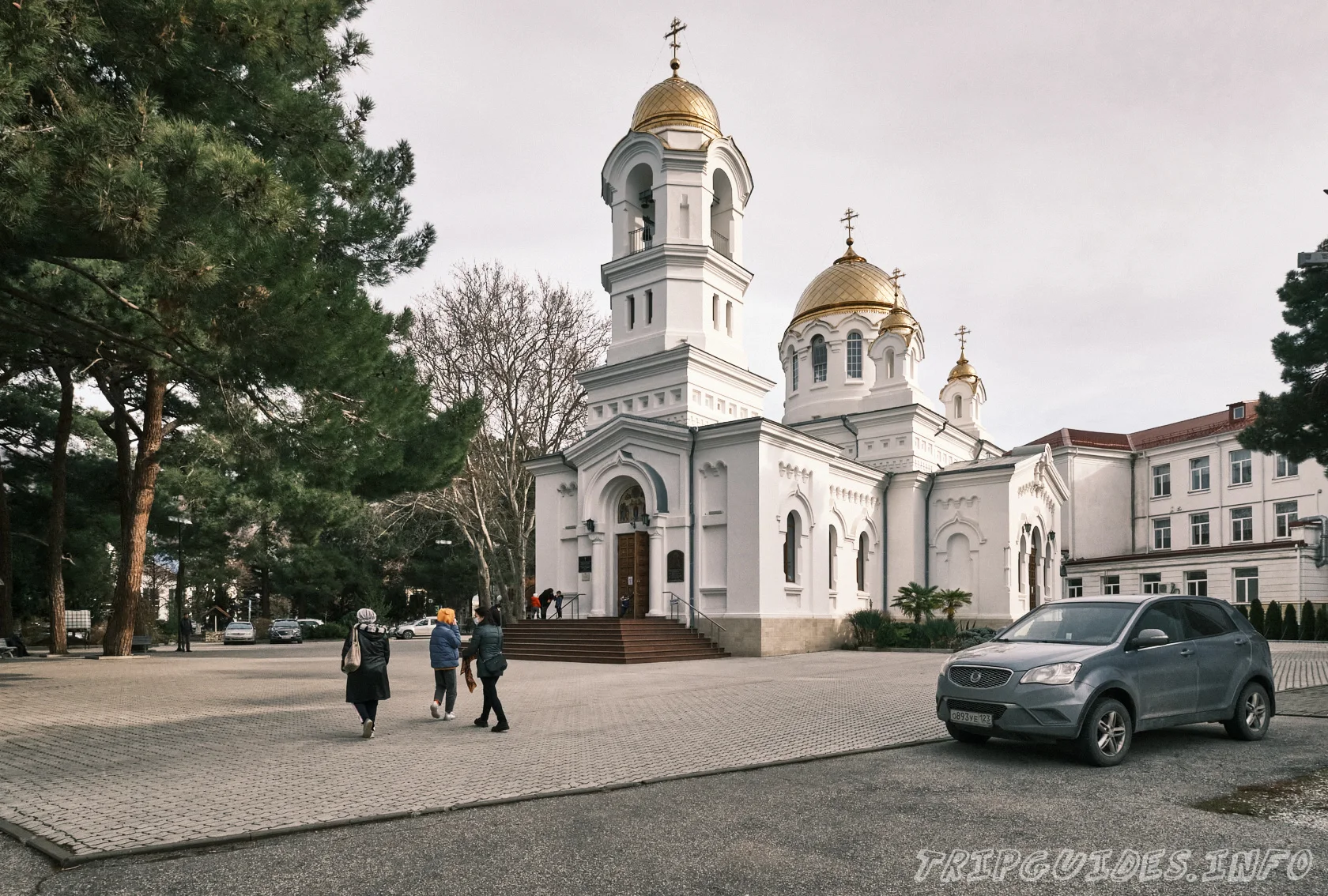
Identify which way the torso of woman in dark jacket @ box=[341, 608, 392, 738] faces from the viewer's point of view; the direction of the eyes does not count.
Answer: away from the camera

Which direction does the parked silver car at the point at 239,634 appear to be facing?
toward the camera

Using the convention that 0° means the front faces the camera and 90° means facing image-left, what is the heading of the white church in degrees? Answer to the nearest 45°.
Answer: approximately 45°

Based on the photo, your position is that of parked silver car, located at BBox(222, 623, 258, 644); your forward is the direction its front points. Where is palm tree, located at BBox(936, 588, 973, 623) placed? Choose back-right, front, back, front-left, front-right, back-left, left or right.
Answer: front-left

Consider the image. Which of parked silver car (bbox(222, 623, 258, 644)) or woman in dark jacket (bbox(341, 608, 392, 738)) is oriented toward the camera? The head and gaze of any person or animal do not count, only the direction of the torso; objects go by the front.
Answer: the parked silver car

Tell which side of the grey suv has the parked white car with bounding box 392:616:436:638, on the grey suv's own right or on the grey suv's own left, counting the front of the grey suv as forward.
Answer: on the grey suv's own right

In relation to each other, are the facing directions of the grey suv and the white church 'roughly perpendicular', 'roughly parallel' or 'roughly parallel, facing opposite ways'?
roughly parallel

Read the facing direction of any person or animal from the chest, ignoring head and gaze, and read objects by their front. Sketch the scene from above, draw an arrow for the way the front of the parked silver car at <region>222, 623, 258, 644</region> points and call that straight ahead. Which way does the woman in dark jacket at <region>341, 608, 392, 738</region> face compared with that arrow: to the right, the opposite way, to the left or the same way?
the opposite way

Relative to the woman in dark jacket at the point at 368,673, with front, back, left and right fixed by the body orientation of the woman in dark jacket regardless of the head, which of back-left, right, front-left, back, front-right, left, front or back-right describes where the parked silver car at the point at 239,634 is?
front

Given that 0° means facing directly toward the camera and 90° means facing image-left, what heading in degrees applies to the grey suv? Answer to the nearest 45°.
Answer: approximately 45°

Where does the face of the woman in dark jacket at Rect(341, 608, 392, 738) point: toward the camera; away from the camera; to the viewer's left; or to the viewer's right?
away from the camera

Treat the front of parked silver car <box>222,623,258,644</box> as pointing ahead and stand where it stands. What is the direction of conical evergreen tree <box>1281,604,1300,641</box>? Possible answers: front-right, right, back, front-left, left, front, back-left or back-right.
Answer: front-left

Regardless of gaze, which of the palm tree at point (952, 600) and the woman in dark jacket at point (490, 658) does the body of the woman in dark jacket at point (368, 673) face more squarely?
the palm tree
